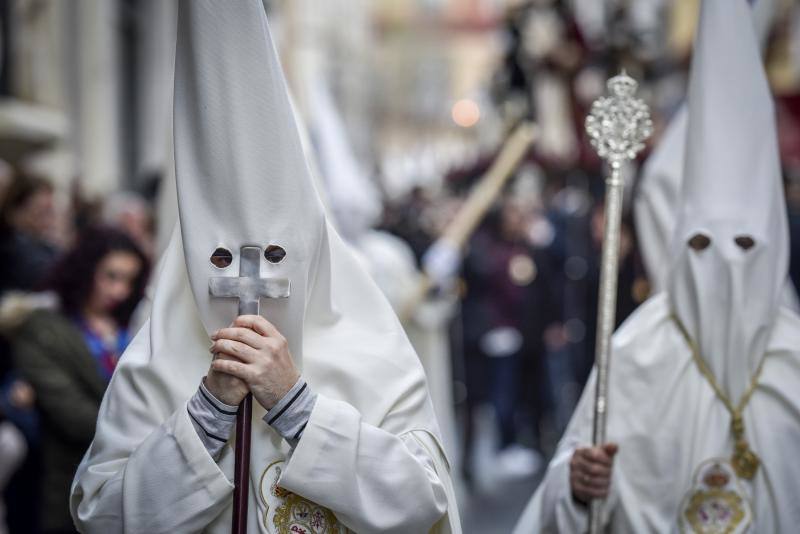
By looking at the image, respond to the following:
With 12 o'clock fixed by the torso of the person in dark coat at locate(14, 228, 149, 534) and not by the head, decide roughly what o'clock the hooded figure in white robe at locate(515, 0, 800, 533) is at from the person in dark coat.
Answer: The hooded figure in white robe is roughly at 12 o'clock from the person in dark coat.

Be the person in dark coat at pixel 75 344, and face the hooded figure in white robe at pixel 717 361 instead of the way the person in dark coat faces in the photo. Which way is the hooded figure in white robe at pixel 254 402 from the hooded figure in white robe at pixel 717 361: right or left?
right

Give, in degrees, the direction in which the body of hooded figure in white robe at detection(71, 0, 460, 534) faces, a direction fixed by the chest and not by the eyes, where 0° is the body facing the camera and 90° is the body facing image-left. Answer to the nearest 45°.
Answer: approximately 0°

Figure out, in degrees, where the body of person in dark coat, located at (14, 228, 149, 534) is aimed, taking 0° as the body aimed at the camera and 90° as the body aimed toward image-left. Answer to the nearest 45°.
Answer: approximately 315°

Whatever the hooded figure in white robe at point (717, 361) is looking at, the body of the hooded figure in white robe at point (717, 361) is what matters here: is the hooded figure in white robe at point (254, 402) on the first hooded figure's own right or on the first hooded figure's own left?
on the first hooded figure's own right

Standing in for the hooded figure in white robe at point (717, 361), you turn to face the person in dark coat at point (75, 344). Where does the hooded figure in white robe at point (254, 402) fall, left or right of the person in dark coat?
left

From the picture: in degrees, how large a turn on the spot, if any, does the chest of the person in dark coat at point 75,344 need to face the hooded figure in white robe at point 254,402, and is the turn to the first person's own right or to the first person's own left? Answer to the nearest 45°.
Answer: approximately 45° to the first person's own right

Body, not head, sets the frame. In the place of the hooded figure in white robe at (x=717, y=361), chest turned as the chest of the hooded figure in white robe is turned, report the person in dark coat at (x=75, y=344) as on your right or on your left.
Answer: on your right

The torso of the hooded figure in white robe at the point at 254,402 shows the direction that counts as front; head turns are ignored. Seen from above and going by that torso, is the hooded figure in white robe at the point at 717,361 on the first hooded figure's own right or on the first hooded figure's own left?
on the first hooded figure's own left

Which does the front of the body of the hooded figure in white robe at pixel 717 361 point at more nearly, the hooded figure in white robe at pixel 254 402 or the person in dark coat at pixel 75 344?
the hooded figure in white robe

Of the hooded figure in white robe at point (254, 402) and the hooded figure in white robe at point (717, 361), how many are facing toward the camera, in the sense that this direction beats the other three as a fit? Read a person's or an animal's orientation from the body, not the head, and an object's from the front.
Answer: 2
